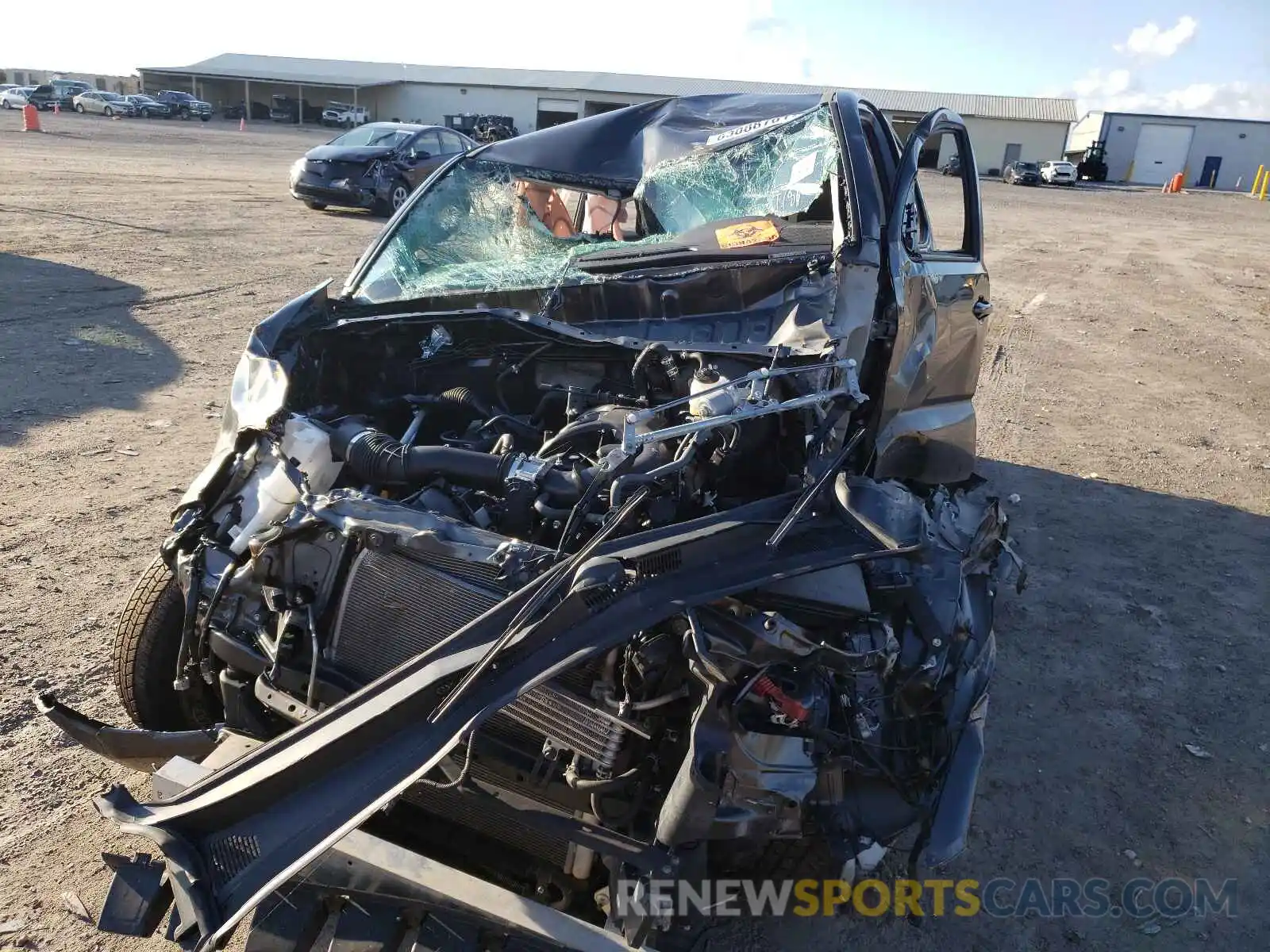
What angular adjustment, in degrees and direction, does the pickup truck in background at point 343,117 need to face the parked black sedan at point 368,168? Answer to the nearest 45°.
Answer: approximately 45° to its left

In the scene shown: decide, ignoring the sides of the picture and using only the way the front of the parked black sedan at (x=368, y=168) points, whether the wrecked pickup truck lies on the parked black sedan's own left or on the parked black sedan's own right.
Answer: on the parked black sedan's own left

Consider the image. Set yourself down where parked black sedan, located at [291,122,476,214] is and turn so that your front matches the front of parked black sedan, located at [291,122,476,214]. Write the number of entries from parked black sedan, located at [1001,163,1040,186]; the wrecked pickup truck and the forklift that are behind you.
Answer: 2

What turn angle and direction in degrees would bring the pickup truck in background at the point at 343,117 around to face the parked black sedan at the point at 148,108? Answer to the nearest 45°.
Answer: approximately 45° to its right

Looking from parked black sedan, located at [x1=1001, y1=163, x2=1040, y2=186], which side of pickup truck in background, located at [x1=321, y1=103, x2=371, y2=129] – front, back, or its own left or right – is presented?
left

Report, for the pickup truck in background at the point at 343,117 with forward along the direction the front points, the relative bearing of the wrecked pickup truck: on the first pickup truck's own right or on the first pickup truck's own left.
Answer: on the first pickup truck's own left

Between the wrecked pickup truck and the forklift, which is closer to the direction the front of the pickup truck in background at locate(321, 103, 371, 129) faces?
the wrecked pickup truck

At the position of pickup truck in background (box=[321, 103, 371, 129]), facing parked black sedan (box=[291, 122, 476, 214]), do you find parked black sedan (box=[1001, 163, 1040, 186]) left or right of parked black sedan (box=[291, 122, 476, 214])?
left

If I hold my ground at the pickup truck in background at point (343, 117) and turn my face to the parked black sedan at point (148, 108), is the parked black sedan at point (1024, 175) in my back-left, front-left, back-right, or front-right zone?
back-left

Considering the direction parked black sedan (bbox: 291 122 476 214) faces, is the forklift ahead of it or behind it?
behind
